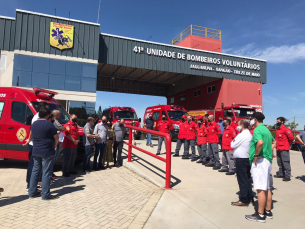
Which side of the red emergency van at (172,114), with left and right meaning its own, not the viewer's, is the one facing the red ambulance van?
right

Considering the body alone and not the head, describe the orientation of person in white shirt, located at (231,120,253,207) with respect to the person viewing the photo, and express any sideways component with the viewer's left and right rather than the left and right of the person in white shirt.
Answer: facing to the left of the viewer

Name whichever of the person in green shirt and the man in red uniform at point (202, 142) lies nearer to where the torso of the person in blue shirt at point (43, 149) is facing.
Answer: the man in red uniform

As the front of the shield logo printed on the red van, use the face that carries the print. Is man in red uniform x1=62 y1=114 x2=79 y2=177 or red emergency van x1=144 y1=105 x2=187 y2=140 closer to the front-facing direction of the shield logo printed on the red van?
the man in red uniform

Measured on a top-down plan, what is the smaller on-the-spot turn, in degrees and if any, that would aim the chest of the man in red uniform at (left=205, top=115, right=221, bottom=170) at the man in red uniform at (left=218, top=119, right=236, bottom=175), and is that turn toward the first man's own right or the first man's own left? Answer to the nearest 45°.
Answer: approximately 90° to the first man's own left

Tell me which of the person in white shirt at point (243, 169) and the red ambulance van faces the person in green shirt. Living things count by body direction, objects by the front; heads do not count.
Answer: the red ambulance van

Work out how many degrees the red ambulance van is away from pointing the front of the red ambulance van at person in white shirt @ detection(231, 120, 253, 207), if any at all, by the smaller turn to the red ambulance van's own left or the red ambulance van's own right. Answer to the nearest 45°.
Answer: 0° — it already faces them

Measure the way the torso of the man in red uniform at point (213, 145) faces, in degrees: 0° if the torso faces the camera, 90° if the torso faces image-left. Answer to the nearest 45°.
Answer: approximately 45°

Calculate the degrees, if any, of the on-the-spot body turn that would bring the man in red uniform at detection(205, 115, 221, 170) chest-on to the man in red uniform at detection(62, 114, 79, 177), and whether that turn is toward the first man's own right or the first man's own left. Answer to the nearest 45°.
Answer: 0° — they already face them

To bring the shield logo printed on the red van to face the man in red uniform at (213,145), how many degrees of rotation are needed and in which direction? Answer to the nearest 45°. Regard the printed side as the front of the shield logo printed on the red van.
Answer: approximately 45° to its left
